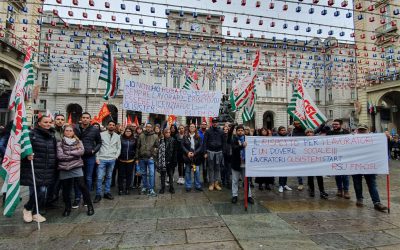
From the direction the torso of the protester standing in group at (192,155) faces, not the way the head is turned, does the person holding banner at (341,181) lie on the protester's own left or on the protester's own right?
on the protester's own left

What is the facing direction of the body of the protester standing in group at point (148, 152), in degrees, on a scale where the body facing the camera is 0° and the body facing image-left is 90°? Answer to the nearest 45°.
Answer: approximately 0°

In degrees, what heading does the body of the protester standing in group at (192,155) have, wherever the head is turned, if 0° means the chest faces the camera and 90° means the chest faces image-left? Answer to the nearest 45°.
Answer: approximately 0°

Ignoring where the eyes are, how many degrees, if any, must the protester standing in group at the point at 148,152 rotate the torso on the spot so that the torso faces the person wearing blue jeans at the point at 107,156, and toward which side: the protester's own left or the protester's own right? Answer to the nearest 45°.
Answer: approximately 90° to the protester's own right

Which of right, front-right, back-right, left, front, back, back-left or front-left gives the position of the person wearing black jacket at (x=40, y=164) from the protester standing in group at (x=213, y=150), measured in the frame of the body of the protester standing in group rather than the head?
front-right

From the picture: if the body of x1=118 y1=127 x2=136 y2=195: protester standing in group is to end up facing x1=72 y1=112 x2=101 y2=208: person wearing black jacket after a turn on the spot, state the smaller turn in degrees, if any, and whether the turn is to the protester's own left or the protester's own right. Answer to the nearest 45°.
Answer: approximately 45° to the protester's own right

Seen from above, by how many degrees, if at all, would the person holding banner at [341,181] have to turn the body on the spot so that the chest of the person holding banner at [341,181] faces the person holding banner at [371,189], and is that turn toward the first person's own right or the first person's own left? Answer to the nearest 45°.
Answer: approximately 45° to the first person's own left

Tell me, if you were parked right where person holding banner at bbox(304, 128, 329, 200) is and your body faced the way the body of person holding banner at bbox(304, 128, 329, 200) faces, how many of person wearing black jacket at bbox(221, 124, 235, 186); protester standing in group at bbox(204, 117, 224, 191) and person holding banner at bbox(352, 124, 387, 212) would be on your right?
2

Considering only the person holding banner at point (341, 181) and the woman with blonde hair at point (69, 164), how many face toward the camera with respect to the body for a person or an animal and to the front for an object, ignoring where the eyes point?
2

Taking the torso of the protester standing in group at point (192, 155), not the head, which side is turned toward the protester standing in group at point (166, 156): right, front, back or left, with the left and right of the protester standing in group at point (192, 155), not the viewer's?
right

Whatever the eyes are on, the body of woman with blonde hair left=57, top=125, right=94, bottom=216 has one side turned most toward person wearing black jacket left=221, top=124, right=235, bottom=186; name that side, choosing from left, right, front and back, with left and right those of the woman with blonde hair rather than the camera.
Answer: left
